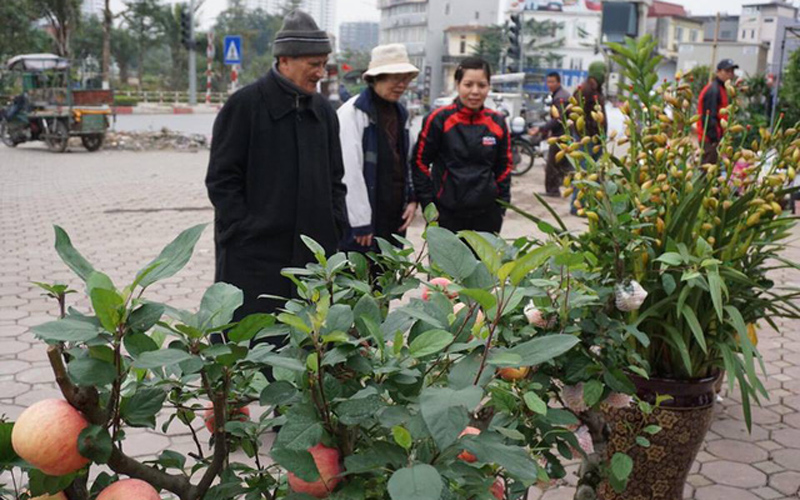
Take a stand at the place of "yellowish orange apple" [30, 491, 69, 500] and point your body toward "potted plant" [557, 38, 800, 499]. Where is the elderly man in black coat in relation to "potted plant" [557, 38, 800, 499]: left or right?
left

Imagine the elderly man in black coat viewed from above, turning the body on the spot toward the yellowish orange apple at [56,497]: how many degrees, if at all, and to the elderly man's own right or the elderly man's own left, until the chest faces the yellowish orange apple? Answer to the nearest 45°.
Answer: approximately 45° to the elderly man's own right

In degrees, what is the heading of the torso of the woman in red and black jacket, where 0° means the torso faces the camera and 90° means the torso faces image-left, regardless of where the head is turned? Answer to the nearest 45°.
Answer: approximately 0°

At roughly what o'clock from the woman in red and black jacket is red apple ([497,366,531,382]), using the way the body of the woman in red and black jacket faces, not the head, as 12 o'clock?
The red apple is roughly at 12 o'clock from the woman in red and black jacket.

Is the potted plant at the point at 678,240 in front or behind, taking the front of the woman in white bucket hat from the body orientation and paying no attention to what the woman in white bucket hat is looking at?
in front

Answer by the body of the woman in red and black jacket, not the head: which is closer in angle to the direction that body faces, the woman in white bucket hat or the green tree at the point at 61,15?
the woman in white bucket hat

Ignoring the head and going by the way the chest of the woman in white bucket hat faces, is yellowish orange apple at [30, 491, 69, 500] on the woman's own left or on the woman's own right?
on the woman's own right

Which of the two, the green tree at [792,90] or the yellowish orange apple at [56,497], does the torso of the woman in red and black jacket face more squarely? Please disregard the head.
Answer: the yellowish orange apple

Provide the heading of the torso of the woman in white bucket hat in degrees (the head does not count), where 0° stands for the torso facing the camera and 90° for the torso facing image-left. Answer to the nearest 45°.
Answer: approximately 315°

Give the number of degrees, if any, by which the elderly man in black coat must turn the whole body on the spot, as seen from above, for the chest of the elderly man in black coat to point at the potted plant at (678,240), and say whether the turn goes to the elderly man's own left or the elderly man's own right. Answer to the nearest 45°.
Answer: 0° — they already face it

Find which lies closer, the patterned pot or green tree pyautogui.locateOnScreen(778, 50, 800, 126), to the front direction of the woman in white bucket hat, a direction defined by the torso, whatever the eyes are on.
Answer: the patterned pot
